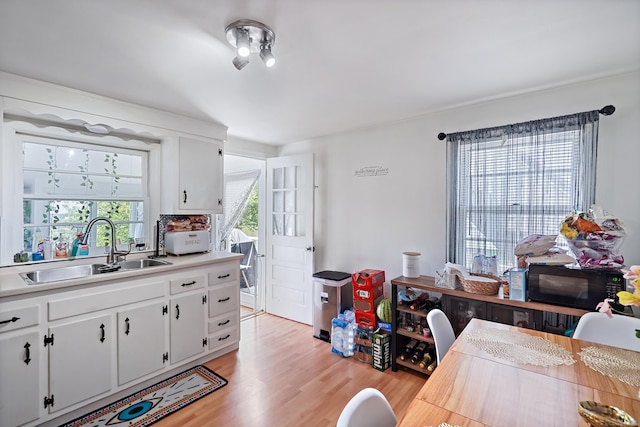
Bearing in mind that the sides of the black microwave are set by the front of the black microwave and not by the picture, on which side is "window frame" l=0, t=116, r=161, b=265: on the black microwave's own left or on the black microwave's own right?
on the black microwave's own right

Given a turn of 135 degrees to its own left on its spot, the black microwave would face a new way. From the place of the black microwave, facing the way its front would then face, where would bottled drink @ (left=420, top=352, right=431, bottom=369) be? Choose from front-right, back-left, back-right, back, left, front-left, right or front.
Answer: back-left

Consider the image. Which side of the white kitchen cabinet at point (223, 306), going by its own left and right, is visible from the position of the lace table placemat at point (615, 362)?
front

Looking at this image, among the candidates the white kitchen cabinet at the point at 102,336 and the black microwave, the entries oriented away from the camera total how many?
0

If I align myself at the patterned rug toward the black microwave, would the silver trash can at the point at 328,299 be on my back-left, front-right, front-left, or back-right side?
front-left

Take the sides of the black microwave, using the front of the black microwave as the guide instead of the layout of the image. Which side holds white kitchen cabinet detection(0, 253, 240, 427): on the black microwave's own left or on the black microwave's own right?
on the black microwave's own right

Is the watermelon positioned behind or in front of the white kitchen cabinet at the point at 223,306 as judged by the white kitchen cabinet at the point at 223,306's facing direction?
in front

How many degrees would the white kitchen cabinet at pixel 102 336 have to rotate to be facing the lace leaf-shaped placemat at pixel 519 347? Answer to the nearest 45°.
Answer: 0° — it already faces it

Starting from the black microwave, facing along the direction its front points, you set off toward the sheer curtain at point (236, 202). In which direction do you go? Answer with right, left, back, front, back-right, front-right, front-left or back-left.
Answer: right

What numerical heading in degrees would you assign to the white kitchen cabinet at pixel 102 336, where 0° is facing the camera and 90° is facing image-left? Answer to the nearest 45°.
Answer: approximately 315°

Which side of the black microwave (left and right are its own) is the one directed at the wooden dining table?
front

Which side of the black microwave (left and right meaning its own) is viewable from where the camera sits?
front

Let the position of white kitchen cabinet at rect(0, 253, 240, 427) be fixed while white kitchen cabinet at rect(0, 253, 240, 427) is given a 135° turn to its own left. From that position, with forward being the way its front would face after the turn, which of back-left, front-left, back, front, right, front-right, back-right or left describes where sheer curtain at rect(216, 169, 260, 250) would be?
front-right

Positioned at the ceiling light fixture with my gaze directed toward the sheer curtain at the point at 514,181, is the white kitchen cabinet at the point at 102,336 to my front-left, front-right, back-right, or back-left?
back-left

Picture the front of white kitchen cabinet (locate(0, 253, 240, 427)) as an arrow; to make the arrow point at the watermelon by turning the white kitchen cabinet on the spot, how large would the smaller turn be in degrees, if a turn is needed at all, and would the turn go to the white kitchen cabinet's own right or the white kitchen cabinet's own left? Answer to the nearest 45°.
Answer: approximately 45° to the white kitchen cabinet's own left

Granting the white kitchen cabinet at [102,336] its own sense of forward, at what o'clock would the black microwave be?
The black microwave is roughly at 12 o'clock from the white kitchen cabinet.
